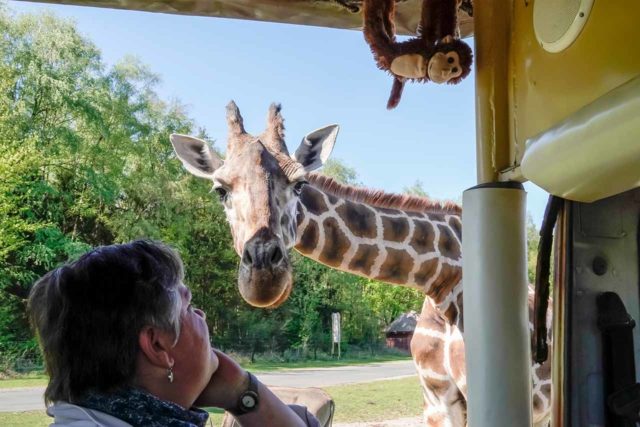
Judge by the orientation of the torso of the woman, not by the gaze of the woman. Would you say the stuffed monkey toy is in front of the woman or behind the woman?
in front

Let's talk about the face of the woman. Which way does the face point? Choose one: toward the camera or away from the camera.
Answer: away from the camera

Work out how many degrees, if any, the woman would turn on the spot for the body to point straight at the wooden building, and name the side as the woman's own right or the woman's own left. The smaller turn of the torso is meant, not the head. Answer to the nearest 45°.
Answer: approximately 45° to the woman's own left

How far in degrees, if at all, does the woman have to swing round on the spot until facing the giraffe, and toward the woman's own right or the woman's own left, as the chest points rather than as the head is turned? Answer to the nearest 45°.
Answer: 0° — they already face it

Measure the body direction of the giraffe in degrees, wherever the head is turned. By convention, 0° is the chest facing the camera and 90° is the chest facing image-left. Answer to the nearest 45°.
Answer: approximately 45°

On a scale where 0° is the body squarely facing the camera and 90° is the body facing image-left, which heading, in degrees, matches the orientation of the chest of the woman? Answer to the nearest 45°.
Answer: approximately 225°

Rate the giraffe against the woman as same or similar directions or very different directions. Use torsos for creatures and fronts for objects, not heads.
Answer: very different directions

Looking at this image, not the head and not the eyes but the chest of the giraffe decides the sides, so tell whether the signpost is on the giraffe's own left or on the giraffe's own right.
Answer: on the giraffe's own right

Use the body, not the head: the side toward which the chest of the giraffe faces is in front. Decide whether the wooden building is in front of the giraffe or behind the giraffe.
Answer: behind

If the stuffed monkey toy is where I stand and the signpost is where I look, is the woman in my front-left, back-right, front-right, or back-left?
back-left
